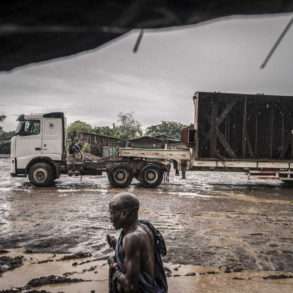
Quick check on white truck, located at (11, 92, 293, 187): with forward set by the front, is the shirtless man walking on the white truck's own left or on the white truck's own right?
on the white truck's own left

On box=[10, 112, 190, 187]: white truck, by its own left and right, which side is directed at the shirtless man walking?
left

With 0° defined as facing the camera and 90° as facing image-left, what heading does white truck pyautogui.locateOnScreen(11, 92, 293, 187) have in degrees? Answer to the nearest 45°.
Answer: approximately 90°
